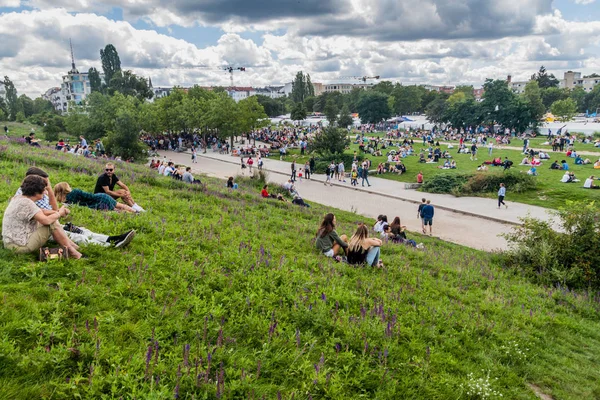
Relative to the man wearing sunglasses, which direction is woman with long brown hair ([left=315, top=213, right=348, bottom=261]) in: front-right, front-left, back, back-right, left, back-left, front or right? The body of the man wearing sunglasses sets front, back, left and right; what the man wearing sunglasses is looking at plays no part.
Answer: front

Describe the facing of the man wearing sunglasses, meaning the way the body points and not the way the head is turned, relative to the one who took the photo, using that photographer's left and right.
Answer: facing the viewer and to the right of the viewer

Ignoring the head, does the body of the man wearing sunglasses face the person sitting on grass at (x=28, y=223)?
no

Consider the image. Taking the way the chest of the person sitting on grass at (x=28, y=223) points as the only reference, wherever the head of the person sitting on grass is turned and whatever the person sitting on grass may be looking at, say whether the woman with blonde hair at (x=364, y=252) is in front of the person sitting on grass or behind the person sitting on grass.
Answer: in front

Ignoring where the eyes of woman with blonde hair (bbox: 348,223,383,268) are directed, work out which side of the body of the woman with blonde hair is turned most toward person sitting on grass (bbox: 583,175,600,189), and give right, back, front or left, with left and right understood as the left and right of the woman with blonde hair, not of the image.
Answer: front

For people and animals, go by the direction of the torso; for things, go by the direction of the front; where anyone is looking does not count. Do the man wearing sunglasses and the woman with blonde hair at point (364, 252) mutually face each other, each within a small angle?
no

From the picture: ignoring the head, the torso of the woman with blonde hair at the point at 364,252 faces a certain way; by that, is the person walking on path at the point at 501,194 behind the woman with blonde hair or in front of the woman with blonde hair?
in front

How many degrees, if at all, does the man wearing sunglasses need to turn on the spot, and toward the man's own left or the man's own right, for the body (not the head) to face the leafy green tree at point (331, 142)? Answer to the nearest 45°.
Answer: approximately 90° to the man's own left

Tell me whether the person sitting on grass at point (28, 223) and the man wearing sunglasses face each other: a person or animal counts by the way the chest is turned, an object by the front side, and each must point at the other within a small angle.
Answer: no

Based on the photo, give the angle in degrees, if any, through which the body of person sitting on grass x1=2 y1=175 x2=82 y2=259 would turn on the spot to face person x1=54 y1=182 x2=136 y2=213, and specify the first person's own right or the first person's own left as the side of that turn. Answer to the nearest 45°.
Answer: approximately 90° to the first person's own left

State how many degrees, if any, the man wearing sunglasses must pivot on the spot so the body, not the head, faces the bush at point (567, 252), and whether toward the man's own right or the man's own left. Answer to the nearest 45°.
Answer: approximately 45° to the man's own left

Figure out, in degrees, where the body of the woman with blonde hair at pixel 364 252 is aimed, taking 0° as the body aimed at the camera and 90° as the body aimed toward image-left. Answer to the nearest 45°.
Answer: approximately 225°

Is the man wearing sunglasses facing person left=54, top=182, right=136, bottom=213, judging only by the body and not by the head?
no

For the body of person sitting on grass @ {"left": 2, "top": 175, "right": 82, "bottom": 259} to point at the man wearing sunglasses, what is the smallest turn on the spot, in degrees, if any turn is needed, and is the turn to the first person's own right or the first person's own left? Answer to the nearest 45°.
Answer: approximately 90° to the first person's own left

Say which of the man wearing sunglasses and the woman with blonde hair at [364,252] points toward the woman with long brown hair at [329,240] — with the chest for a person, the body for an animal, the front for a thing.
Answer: the man wearing sunglasses

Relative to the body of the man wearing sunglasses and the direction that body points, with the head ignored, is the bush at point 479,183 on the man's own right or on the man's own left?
on the man's own left

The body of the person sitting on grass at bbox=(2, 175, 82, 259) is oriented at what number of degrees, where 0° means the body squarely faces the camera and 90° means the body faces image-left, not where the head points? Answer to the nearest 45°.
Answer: approximately 270°
